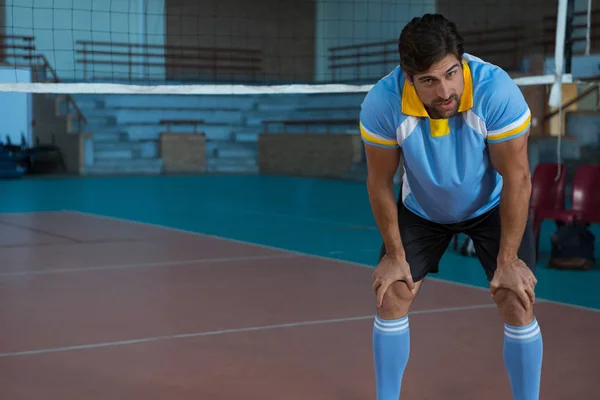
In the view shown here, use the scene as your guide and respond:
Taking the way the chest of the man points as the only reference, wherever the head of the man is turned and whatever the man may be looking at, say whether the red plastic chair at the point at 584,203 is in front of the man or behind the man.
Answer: behind

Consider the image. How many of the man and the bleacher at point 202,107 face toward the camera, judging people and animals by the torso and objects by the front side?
2

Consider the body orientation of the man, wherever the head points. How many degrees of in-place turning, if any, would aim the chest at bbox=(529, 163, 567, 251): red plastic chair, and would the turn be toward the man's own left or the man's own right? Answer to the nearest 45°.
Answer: approximately 180°

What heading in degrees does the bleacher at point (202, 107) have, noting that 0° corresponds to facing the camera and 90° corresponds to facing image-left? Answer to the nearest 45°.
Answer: approximately 0°

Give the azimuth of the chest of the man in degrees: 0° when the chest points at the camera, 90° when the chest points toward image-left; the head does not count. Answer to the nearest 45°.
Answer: approximately 0°

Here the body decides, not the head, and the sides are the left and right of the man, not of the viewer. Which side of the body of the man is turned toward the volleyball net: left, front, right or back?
back

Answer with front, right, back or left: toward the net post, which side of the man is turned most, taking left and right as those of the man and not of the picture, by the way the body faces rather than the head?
back

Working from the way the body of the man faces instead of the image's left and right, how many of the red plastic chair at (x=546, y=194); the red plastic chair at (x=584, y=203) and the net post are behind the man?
3
